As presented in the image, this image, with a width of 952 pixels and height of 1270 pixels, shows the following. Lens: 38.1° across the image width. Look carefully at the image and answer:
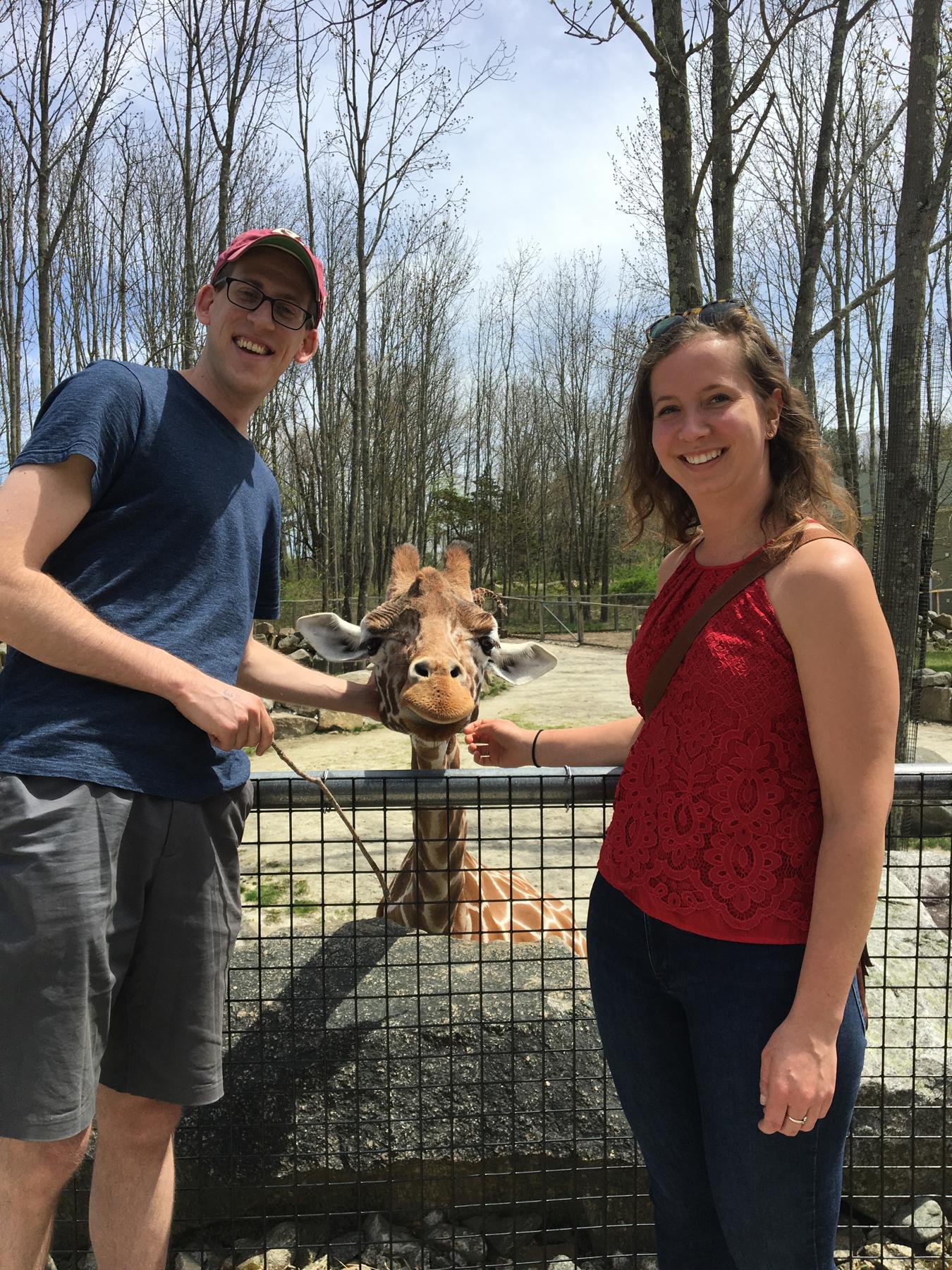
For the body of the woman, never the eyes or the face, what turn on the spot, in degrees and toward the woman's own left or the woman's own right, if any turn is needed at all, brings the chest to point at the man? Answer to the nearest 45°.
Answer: approximately 45° to the woman's own right

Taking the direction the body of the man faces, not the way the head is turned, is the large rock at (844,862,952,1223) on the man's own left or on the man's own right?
on the man's own left

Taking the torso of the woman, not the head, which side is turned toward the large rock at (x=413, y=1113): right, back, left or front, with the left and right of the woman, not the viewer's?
right

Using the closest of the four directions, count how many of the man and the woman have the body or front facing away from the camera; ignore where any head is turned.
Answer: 0

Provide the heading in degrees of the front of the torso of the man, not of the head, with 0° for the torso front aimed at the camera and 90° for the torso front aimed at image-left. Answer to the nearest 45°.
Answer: approximately 315°

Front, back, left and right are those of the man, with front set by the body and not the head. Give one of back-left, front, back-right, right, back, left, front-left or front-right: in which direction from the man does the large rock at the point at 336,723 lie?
back-left

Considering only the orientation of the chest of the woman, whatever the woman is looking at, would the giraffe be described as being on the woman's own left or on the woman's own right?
on the woman's own right

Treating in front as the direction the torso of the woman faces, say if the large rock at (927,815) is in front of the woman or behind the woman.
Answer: behind

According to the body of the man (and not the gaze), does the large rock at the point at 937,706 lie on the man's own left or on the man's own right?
on the man's own left

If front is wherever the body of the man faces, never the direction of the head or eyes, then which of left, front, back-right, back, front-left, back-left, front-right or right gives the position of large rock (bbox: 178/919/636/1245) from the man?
left
